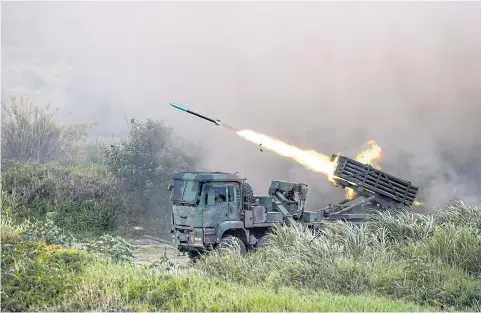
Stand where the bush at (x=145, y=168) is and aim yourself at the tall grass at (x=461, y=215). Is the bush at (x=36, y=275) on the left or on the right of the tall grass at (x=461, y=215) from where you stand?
right

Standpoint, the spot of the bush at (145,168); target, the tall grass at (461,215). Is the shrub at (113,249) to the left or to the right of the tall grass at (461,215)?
right

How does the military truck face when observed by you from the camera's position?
facing the viewer and to the left of the viewer

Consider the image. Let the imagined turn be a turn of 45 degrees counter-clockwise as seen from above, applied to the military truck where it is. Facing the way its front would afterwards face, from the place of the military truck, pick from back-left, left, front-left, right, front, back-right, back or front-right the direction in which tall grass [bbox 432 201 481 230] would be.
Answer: left

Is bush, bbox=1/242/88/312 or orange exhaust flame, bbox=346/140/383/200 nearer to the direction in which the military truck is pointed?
the bush

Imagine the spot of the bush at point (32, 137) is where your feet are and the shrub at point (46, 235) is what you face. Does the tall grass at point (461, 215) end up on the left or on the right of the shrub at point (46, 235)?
left

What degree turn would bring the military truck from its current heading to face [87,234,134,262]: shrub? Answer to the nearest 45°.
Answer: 0° — it already faces it

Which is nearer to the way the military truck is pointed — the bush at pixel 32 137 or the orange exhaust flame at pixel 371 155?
the bush

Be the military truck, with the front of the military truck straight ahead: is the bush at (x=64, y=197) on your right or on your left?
on your right

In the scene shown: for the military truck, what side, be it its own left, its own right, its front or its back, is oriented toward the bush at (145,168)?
right

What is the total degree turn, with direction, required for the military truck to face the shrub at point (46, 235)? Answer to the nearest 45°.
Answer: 0° — it already faces it

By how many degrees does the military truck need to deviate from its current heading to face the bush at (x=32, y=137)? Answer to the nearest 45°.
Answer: approximately 90° to its right
